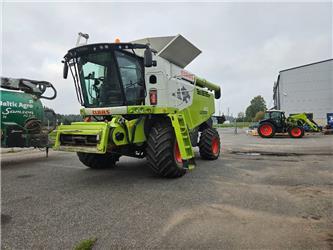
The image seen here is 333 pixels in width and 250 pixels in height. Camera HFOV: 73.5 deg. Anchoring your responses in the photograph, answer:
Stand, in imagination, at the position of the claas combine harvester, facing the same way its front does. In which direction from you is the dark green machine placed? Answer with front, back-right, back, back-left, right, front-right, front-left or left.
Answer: right

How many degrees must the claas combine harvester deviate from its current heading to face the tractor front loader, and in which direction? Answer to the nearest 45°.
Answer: approximately 180°

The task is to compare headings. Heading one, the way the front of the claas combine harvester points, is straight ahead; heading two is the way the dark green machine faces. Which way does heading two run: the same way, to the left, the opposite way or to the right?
the opposite way

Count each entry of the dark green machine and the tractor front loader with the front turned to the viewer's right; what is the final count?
2

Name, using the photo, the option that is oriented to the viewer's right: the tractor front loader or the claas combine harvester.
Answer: the tractor front loader

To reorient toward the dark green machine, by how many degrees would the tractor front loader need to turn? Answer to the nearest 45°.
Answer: approximately 135° to its right

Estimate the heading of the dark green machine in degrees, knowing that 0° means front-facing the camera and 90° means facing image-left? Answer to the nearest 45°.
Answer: approximately 270°

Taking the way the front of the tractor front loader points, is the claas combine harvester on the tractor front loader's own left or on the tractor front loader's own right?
on the tractor front loader's own right

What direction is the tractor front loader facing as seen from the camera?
to the viewer's right
